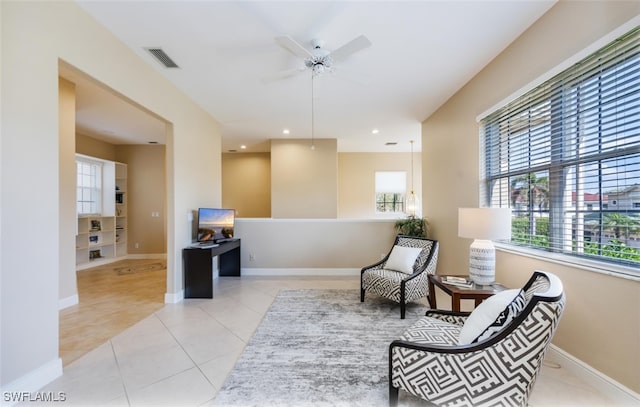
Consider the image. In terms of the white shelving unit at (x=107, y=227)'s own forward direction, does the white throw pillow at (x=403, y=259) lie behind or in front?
in front

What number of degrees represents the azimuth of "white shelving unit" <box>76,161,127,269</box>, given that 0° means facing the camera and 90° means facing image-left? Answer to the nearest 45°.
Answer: approximately 315°

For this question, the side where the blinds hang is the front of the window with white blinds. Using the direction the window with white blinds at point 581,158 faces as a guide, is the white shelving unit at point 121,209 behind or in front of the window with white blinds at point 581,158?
in front

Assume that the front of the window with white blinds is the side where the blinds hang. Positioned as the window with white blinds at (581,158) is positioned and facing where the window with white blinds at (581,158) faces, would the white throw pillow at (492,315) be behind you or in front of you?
in front

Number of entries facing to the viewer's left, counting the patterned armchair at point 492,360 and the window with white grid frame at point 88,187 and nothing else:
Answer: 1

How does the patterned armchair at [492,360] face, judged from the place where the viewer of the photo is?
facing to the left of the viewer

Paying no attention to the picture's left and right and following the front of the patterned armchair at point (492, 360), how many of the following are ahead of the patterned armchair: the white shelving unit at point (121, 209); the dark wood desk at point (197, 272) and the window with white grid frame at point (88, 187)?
3

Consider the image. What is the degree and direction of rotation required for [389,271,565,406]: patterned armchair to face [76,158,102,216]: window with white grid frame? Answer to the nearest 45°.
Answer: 0° — it already faces it
